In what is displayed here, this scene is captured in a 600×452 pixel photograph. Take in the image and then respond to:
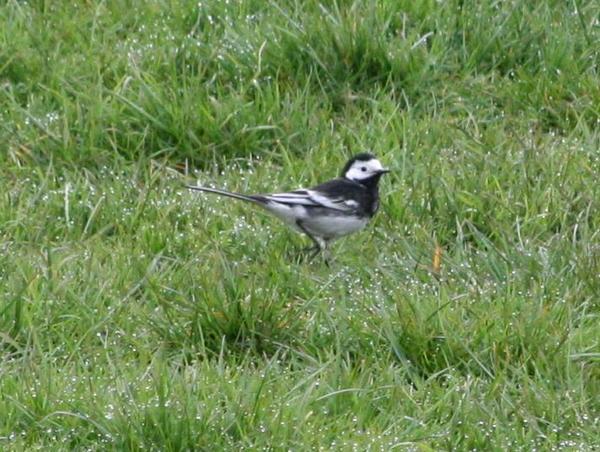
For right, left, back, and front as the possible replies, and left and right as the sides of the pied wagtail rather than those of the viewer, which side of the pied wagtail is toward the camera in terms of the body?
right
